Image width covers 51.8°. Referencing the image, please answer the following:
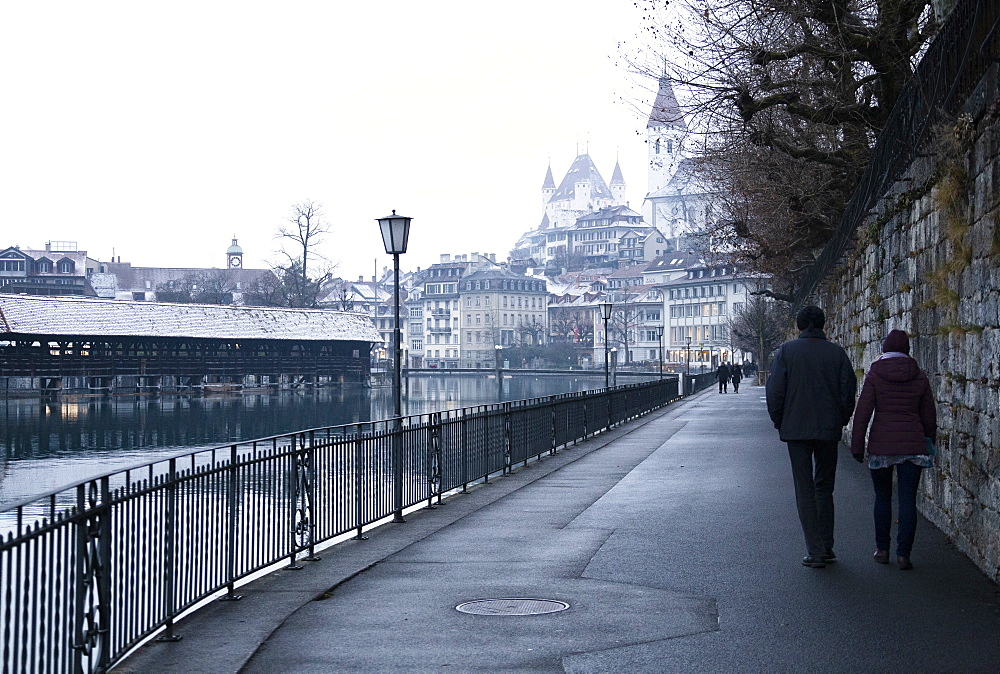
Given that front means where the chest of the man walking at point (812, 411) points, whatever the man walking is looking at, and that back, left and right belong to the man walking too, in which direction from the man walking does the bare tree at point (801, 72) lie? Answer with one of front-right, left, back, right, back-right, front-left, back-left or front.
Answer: front

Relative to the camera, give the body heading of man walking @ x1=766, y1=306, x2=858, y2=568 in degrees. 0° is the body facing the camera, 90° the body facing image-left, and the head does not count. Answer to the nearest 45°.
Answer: approximately 180°

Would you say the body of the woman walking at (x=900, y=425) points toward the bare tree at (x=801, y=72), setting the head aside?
yes

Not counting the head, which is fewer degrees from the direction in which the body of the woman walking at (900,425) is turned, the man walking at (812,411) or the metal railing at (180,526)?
the man walking

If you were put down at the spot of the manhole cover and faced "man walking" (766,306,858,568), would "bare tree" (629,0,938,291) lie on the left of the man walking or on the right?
left

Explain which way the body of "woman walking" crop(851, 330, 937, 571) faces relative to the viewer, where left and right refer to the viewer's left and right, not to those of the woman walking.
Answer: facing away from the viewer

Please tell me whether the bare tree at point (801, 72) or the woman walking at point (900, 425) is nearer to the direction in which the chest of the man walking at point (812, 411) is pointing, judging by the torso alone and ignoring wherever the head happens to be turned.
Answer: the bare tree

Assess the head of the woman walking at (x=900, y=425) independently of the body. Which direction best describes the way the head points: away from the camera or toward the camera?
away from the camera

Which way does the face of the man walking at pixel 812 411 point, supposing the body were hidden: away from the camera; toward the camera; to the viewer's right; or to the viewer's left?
away from the camera

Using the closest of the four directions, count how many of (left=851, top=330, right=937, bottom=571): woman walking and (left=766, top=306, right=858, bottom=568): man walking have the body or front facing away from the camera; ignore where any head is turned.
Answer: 2
